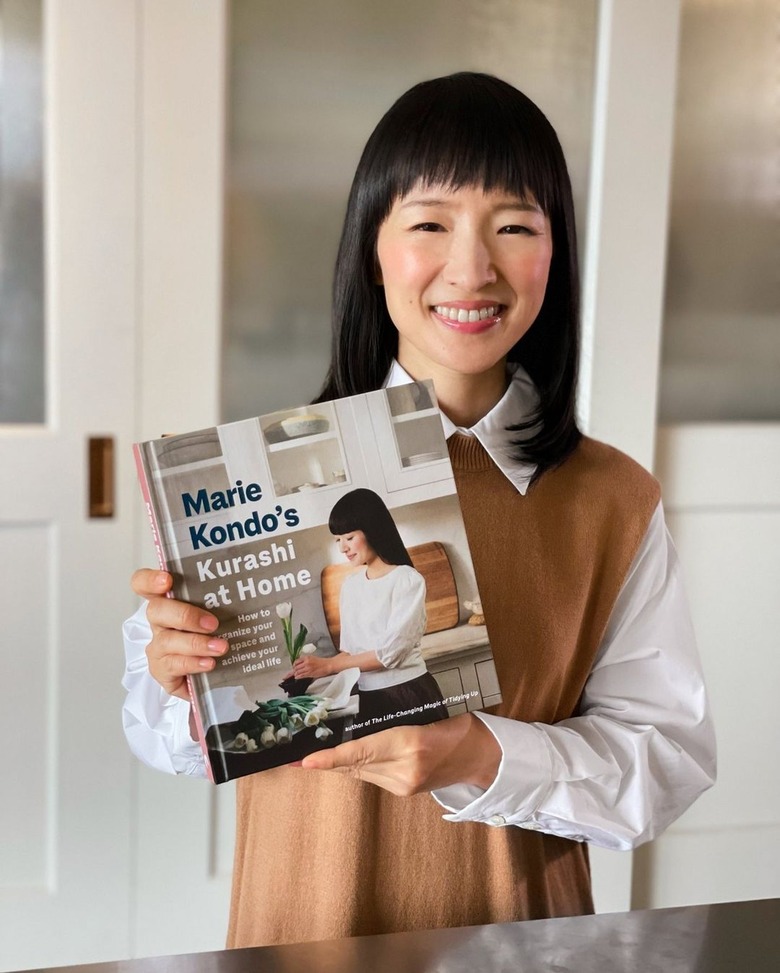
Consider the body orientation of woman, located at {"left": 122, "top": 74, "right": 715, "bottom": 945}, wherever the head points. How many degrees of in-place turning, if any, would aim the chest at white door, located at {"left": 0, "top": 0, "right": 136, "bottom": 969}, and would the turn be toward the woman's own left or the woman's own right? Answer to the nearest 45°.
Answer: approximately 135° to the woman's own right

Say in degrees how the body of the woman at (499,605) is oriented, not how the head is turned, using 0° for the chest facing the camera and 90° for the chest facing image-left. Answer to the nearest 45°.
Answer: approximately 0°
